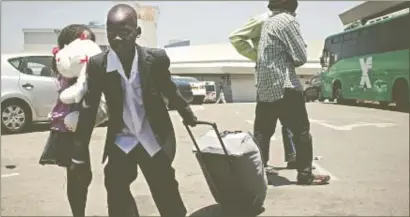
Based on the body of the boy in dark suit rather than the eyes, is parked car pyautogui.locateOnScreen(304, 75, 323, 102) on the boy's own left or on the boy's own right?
on the boy's own left

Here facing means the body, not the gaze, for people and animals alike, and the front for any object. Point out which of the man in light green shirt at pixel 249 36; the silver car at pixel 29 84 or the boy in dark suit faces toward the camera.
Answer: the boy in dark suit
